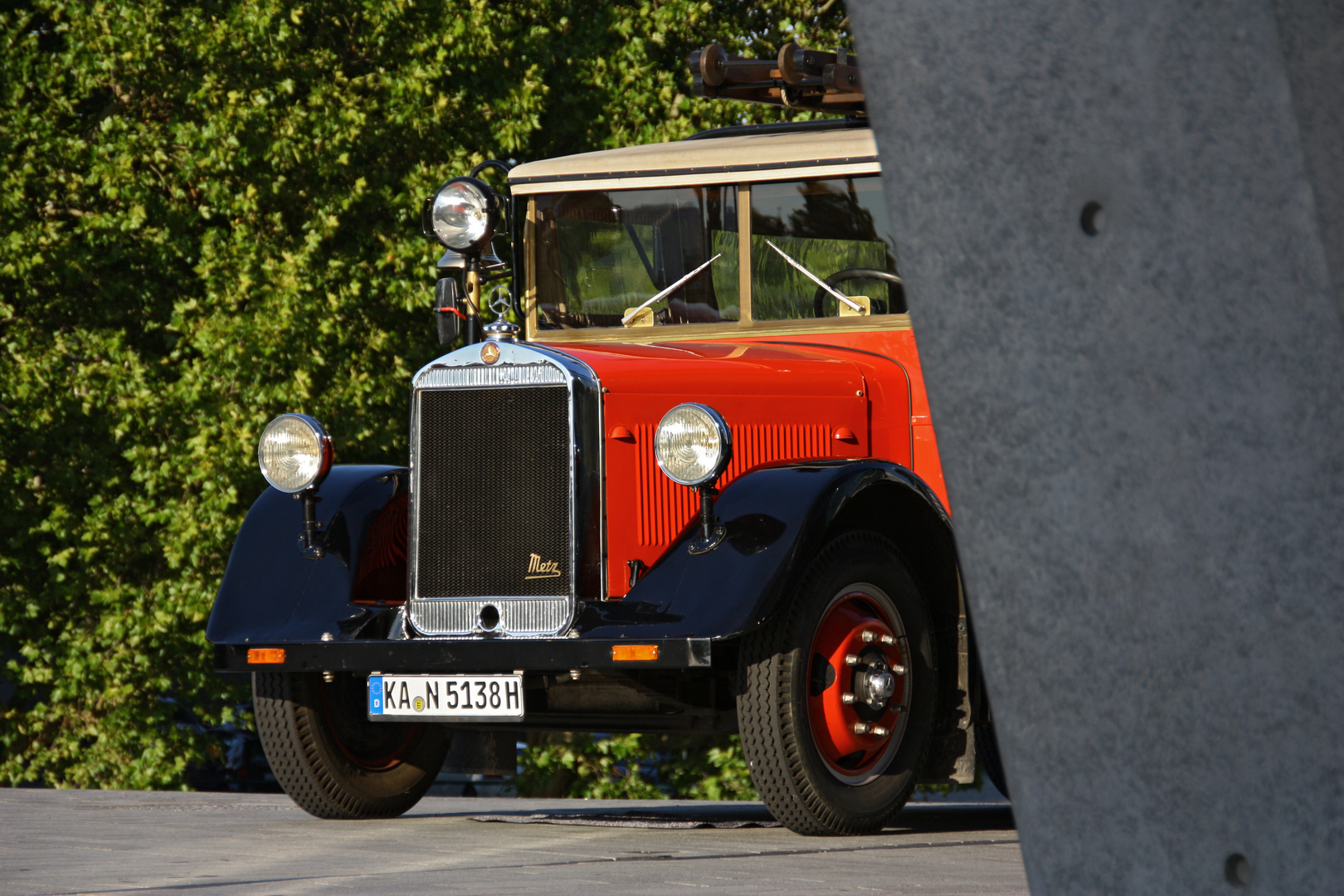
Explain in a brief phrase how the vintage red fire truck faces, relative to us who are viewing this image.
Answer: facing the viewer and to the left of the viewer
